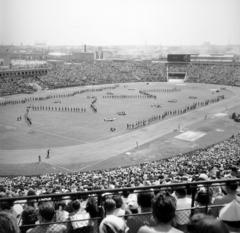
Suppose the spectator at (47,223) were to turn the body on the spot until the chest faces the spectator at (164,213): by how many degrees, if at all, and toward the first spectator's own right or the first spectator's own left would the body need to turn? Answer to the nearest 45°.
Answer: approximately 135° to the first spectator's own right

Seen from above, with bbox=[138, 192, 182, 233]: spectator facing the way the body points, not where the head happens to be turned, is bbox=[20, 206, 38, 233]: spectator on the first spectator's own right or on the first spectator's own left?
on the first spectator's own left

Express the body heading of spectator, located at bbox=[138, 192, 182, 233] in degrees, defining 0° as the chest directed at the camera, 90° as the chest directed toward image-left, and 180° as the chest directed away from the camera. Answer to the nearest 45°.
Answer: approximately 180°

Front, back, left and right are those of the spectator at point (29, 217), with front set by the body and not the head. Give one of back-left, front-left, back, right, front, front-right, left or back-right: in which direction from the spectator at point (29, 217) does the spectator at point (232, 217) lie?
back-right

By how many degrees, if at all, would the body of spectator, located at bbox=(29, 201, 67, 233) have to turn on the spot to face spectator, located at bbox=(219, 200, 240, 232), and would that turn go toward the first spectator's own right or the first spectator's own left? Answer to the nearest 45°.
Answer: approximately 90° to the first spectator's own right

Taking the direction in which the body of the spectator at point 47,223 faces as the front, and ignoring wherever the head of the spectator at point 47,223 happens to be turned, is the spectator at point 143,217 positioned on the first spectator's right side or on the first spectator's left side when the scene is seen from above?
on the first spectator's right side

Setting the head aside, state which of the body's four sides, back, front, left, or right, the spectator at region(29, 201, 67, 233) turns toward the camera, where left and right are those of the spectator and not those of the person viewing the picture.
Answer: back

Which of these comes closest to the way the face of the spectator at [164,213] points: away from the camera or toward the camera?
away from the camera

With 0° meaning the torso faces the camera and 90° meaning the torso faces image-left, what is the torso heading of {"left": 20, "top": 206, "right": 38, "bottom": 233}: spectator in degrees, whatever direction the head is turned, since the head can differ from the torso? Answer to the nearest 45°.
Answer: approximately 180°

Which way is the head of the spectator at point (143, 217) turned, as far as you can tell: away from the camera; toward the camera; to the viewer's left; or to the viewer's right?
away from the camera

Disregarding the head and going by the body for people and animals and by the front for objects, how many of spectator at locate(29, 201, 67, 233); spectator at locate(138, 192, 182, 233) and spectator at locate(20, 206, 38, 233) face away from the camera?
3
